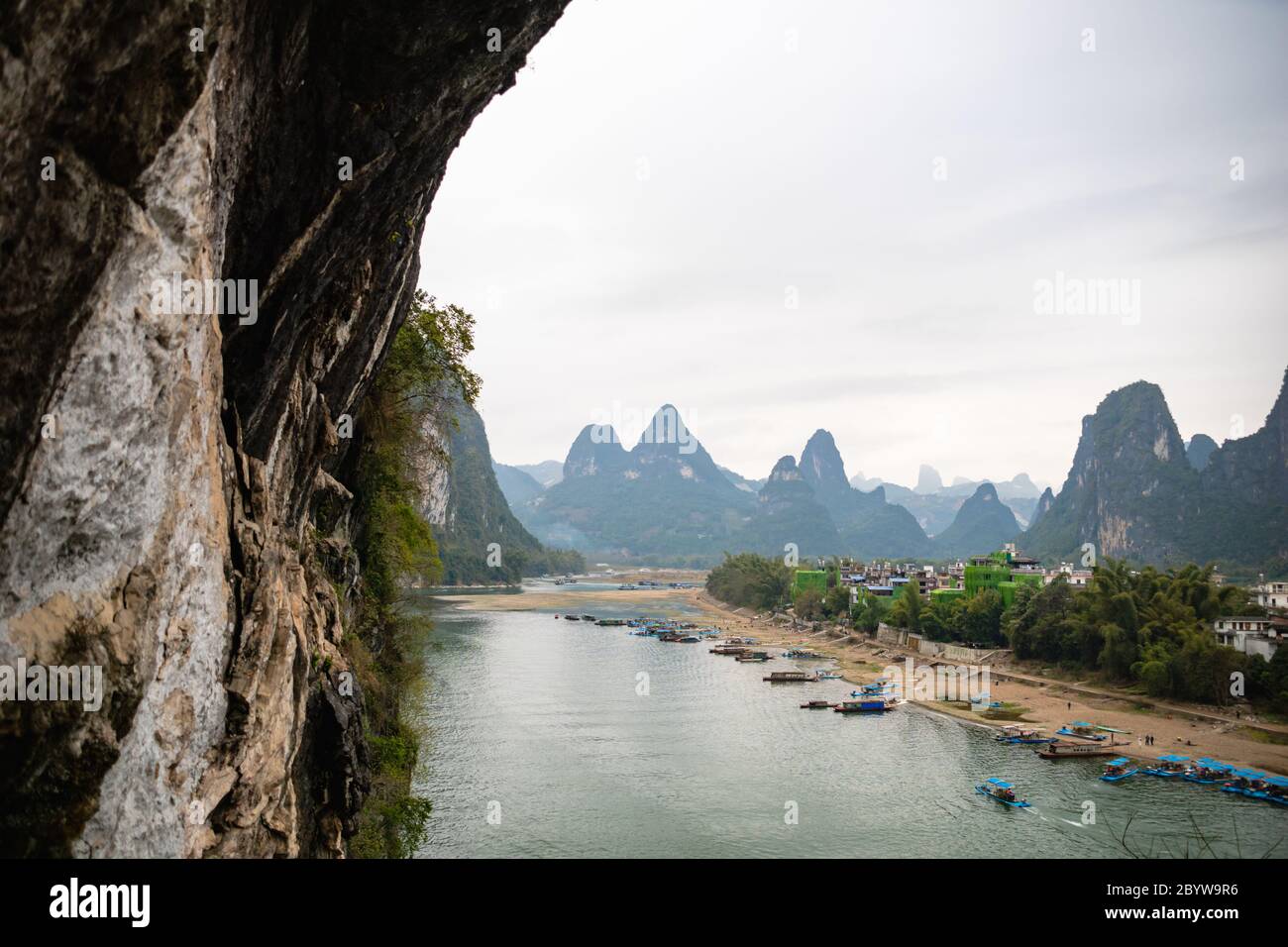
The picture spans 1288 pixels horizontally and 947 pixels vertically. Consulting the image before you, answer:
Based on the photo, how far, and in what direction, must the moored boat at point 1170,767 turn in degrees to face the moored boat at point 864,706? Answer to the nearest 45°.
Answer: approximately 45° to its right

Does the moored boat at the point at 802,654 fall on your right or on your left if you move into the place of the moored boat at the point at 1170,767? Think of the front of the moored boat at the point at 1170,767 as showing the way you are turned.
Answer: on your right

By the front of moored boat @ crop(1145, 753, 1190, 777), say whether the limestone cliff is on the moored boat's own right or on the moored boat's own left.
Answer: on the moored boat's own left

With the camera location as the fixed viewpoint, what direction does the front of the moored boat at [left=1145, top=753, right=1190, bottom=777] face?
facing to the left of the viewer

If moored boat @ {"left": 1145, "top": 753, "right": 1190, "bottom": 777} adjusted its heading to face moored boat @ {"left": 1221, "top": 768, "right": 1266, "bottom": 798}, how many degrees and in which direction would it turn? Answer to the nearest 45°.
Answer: approximately 135° to its left

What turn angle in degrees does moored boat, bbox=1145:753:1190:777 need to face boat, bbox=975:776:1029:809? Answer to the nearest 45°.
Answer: approximately 45° to its left
